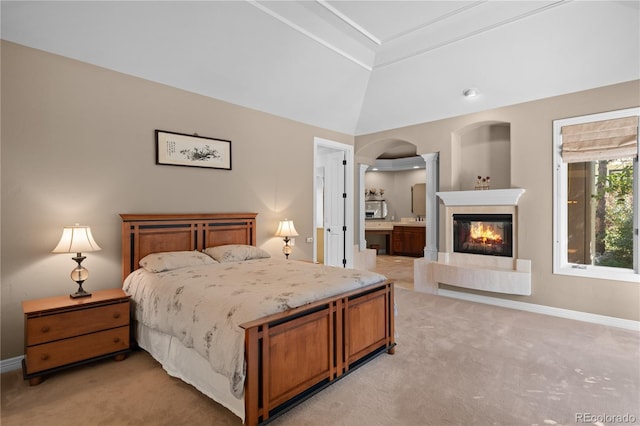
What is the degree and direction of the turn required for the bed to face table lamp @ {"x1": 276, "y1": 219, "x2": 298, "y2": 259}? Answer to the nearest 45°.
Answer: approximately 135° to its left

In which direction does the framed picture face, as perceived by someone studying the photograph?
facing the viewer and to the right of the viewer

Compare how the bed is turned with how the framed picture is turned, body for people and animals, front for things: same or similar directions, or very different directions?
same or similar directions

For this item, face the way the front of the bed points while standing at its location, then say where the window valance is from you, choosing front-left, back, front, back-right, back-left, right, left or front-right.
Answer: front-left

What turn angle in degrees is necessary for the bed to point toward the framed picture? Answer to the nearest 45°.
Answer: approximately 180°

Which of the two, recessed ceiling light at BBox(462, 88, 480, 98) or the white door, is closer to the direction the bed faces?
the recessed ceiling light

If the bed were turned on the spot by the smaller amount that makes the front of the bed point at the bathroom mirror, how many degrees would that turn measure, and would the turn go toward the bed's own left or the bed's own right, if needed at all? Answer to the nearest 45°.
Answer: approximately 90° to the bed's own left

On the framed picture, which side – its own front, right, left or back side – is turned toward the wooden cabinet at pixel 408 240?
left

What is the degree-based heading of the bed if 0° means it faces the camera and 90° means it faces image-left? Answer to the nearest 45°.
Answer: approximately 315°

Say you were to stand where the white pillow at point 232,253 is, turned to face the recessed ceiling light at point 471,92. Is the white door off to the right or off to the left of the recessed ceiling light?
left

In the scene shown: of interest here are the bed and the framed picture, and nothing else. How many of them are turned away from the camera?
0
